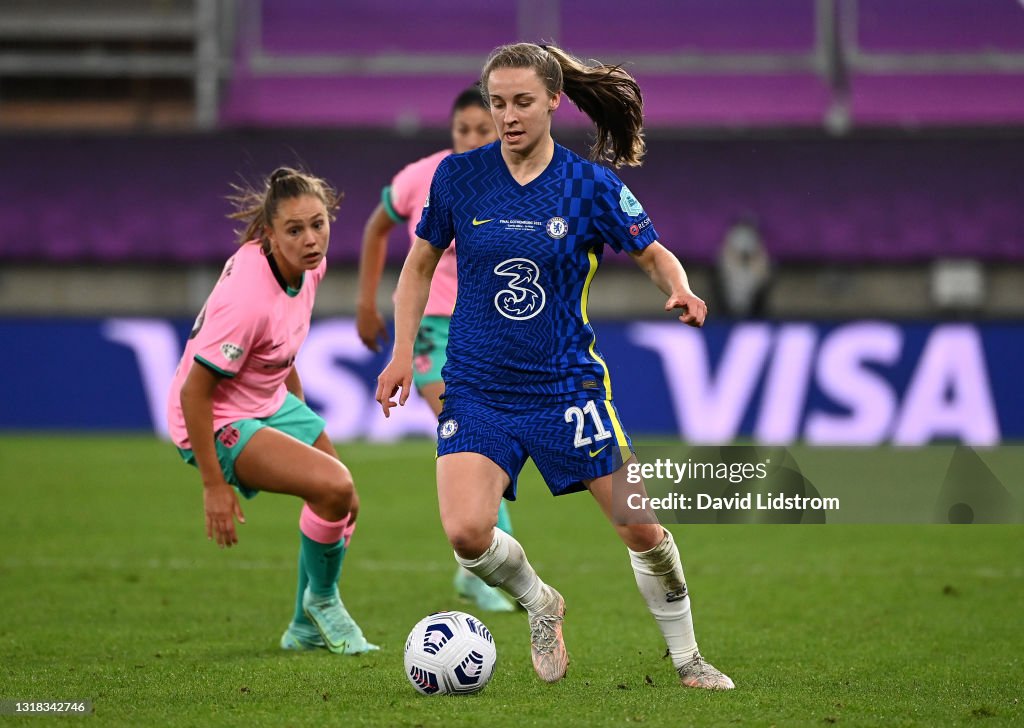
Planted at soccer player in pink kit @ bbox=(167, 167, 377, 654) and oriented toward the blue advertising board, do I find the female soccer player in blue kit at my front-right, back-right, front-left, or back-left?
back-right

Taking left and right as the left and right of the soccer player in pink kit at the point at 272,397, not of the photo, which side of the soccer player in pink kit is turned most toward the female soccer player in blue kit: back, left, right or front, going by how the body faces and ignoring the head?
front

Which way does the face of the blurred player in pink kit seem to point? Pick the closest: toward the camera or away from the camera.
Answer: toward the camera

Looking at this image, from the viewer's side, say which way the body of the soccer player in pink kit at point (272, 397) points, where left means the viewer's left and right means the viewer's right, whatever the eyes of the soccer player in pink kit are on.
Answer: facing the viewer and to the right of the viewer

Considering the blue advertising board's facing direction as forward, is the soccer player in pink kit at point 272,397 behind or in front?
in front

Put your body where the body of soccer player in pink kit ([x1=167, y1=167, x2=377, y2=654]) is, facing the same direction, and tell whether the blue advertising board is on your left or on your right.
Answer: on your left

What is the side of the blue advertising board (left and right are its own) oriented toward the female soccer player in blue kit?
front

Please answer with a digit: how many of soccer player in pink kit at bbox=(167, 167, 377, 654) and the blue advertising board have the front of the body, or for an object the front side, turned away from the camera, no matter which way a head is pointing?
0

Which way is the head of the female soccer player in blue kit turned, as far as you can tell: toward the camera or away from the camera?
toward the camera

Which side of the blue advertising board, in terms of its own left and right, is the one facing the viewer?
front

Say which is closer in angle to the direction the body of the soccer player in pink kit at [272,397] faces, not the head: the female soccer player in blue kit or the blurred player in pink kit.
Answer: the female soccer player in blue kit
